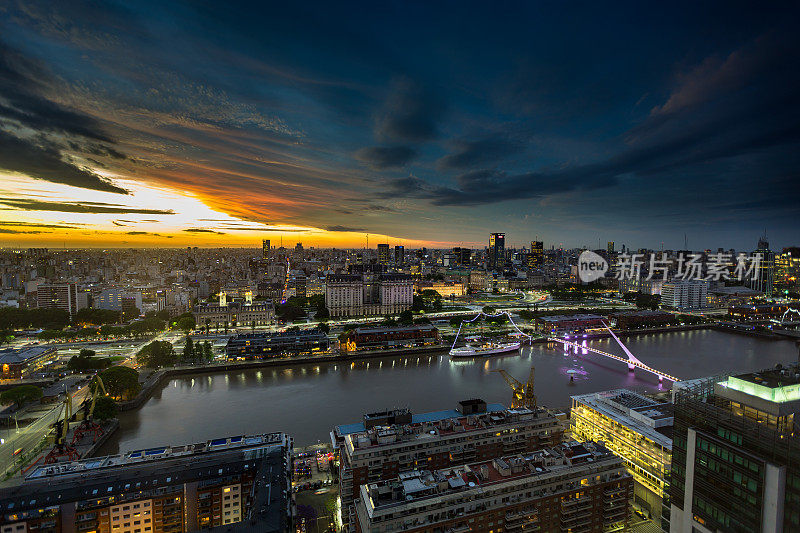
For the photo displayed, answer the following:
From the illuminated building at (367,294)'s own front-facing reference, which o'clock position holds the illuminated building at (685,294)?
the illuminated building at (685,294) is roughly at 9 o'clock from the illuminated building at (367,294).

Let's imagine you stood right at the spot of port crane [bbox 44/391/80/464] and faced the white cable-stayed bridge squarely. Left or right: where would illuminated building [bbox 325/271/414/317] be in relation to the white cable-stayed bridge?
left

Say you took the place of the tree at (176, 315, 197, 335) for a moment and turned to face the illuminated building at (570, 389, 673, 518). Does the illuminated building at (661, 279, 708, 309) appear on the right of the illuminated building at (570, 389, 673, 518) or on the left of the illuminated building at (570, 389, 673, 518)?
left

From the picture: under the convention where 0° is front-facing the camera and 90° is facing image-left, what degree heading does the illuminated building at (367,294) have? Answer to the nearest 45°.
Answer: approximately 0°

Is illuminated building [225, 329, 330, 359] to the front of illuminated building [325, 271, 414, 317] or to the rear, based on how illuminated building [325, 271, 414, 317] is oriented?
to the front

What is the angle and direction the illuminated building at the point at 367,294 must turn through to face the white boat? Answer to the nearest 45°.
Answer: approximately 45° to its left
